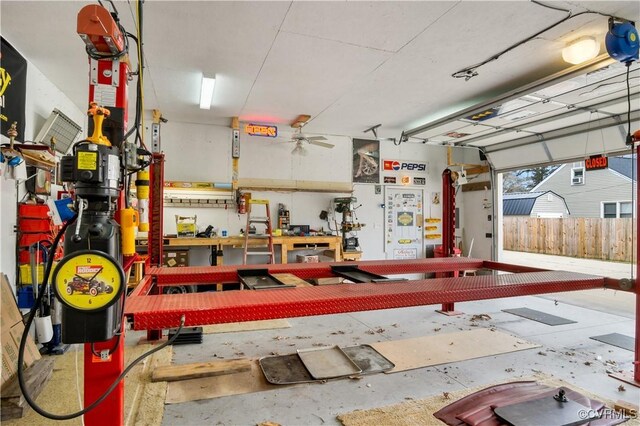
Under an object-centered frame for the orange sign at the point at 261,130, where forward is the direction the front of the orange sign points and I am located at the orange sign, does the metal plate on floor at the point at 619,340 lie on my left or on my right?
on my left

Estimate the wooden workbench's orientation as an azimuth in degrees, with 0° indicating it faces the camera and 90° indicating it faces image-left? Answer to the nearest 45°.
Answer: approximately 0°

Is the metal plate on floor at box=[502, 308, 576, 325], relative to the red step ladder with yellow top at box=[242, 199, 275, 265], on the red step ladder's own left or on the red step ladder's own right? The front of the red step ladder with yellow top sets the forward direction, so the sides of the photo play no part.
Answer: on the red step ladder's own left

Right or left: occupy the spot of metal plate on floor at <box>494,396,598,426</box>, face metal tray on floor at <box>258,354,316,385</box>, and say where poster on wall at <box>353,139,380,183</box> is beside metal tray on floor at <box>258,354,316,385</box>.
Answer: right

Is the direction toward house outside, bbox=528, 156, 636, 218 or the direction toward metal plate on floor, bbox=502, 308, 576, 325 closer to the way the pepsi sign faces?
the metal plate on floor

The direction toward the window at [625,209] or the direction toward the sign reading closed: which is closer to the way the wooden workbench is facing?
the sign reading closed

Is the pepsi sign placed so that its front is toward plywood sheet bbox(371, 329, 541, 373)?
yes

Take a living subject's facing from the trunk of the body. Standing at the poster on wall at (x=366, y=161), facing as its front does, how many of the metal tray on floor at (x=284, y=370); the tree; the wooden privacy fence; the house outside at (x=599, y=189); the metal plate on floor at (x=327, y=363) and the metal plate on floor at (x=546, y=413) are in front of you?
3
